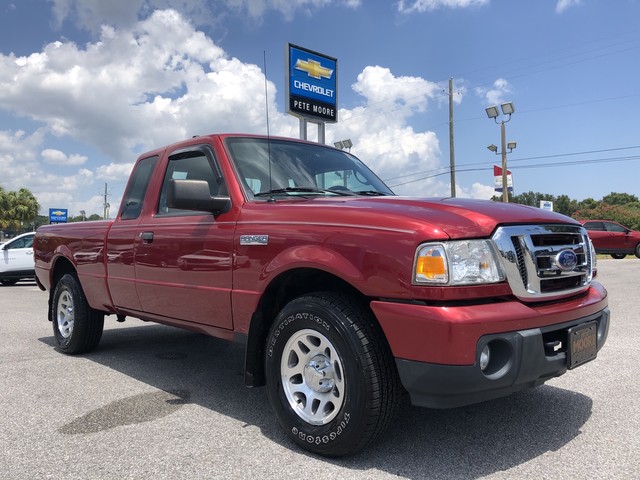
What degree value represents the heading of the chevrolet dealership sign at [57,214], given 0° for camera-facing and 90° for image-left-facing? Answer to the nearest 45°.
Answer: approximately 0°

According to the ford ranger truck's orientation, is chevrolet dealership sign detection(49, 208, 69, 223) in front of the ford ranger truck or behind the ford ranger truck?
behind

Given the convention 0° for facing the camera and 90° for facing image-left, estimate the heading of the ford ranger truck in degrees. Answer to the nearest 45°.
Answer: approximately 315°

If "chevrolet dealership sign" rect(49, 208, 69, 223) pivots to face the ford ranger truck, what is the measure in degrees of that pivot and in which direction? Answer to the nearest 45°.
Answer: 0° — it already faces it

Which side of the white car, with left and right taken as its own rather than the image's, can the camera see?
left

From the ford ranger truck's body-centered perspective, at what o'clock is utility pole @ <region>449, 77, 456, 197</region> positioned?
The utility pole is roughly at 8 o'clock from the ford ranger truck.

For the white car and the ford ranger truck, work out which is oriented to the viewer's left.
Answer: the white car
